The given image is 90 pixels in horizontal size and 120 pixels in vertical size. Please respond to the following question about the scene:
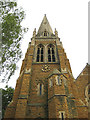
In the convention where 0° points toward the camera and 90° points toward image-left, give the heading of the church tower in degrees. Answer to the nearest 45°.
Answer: approximately 0°
